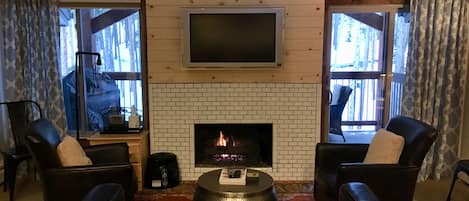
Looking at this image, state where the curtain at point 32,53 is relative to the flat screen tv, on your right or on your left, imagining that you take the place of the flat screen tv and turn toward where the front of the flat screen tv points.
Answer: on your right

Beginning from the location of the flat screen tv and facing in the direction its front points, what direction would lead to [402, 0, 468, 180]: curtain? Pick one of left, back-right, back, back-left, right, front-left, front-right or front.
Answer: left

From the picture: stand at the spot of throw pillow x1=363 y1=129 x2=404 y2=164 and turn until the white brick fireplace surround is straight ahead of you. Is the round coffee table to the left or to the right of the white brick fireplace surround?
left

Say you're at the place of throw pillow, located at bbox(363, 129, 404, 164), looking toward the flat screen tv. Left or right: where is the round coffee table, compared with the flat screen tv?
left

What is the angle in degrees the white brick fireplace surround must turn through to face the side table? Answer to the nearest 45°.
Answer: approximately 90° to its right

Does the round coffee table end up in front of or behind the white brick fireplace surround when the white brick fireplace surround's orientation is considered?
in front

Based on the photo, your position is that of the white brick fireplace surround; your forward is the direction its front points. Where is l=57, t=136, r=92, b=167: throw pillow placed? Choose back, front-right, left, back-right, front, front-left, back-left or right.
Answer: front-right

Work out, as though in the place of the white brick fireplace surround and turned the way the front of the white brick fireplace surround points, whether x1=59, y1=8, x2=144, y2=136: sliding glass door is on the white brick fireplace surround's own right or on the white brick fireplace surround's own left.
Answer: on the white brick fireplace surround's own right

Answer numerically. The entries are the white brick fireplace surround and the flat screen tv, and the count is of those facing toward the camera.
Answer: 2

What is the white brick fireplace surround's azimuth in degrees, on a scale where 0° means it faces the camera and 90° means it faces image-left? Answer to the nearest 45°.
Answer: approximately 0°

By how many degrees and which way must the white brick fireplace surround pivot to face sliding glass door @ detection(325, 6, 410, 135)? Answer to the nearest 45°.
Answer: approximately 90° to its left

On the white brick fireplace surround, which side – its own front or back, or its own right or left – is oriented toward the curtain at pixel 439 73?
left
